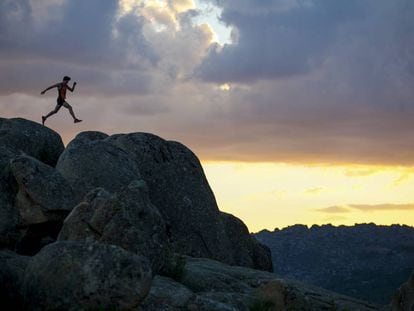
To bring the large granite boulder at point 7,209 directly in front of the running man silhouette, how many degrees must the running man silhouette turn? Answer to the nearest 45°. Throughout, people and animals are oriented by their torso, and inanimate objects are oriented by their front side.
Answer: approximately 90° to its right

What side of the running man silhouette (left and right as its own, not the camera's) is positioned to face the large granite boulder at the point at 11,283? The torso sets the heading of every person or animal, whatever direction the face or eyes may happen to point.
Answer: right

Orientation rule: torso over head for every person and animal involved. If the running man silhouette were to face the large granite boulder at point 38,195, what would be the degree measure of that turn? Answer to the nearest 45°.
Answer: approximately 90° to its right

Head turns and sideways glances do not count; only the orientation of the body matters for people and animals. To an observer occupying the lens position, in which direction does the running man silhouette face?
facing to the right of the viewer

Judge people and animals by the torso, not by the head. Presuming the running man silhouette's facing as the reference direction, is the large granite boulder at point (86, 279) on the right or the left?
on its right

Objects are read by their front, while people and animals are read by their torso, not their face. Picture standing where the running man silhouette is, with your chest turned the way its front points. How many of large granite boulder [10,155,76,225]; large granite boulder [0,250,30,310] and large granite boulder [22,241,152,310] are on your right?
3

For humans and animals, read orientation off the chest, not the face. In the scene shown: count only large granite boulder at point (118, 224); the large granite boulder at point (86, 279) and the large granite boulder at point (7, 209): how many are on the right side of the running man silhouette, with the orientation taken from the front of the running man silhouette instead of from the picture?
3

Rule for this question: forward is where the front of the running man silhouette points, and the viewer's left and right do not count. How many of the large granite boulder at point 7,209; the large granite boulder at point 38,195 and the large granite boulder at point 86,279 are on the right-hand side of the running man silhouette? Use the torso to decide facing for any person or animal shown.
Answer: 3

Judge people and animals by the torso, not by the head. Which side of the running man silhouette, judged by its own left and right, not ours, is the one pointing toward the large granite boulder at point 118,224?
right
